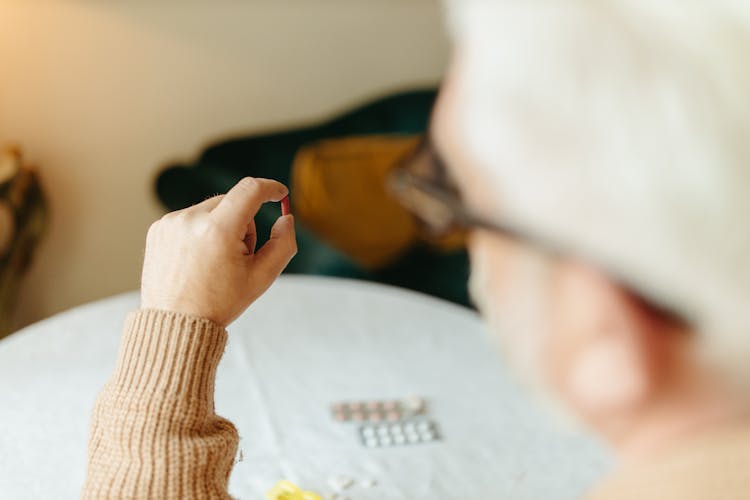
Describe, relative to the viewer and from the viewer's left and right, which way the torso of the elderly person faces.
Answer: facing away from the viewer and to the left of the viewer

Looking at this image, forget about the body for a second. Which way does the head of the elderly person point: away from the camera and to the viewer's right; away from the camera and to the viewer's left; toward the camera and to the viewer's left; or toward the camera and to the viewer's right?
away from the camera and to the viewer's left

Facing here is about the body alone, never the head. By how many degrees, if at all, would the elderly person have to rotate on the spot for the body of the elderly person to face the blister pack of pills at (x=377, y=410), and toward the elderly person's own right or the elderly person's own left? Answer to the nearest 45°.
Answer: approximately 45° to the elderly person's own right

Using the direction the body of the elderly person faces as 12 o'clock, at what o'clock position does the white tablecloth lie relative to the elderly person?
The white tablecloth is roughly at 1 o'clock from the elderly person.
